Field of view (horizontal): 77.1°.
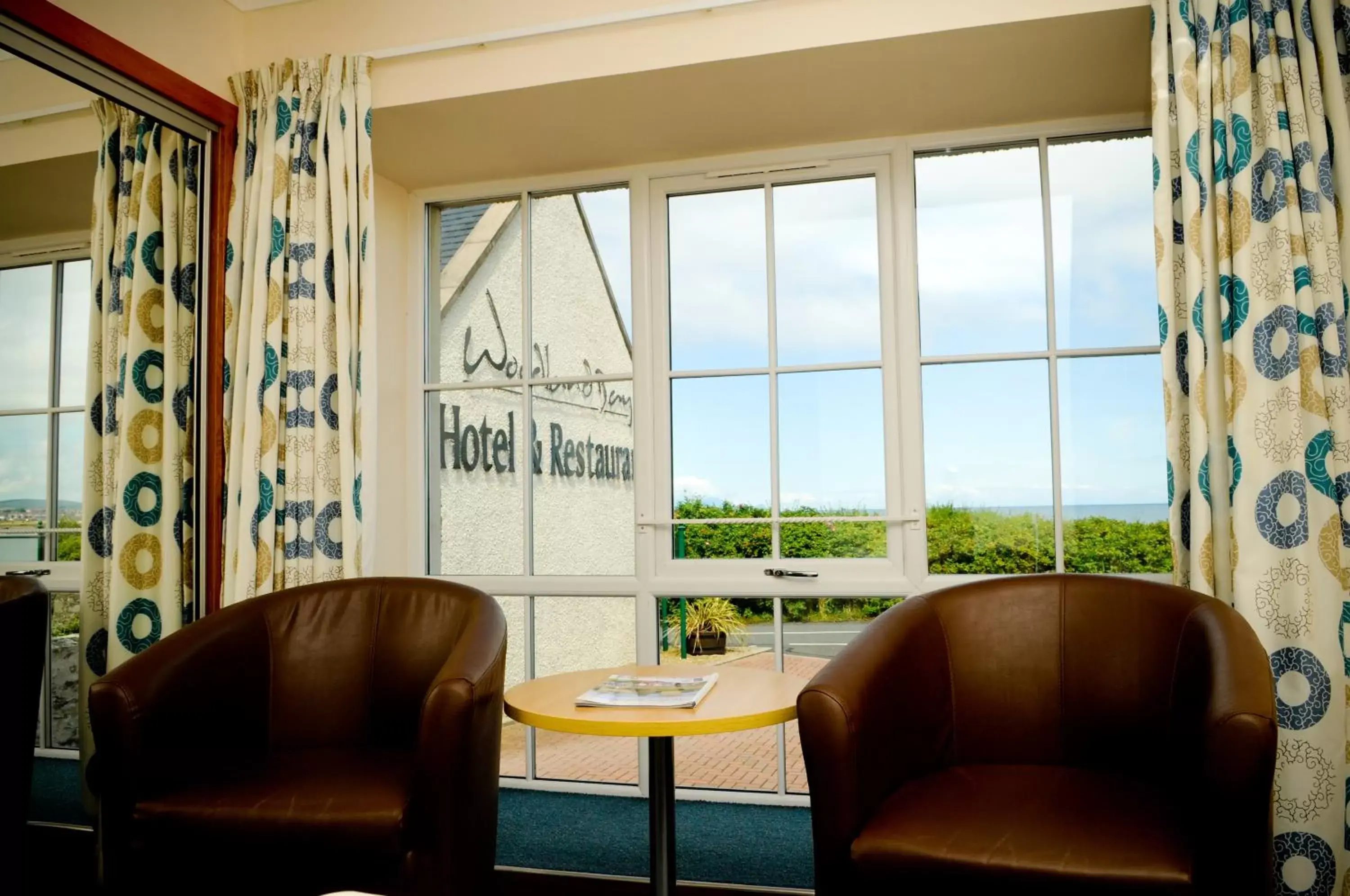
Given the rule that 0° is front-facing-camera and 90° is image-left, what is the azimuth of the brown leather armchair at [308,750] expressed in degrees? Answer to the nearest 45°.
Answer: approximately 45°

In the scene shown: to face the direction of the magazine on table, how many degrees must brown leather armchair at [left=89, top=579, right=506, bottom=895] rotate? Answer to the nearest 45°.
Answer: approximately 135° to its left

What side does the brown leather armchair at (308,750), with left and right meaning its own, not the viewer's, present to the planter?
back

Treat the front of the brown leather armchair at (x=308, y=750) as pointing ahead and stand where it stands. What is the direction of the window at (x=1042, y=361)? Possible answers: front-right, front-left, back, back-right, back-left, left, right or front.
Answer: back-left

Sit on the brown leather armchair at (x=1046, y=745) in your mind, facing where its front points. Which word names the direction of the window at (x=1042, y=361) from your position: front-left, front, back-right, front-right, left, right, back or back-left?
back

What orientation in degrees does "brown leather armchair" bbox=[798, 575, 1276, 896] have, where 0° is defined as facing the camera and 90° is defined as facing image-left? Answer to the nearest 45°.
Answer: approximately 0°

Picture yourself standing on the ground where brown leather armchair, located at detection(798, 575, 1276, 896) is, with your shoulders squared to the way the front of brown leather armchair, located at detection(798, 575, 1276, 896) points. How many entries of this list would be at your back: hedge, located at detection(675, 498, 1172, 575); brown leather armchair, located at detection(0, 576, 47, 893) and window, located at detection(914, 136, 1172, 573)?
2
